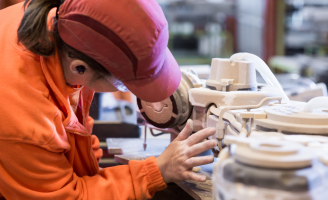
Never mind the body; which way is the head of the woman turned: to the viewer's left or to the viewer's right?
to the viewer's right

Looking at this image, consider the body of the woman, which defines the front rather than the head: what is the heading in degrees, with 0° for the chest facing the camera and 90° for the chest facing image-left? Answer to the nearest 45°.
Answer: approximately 270°
